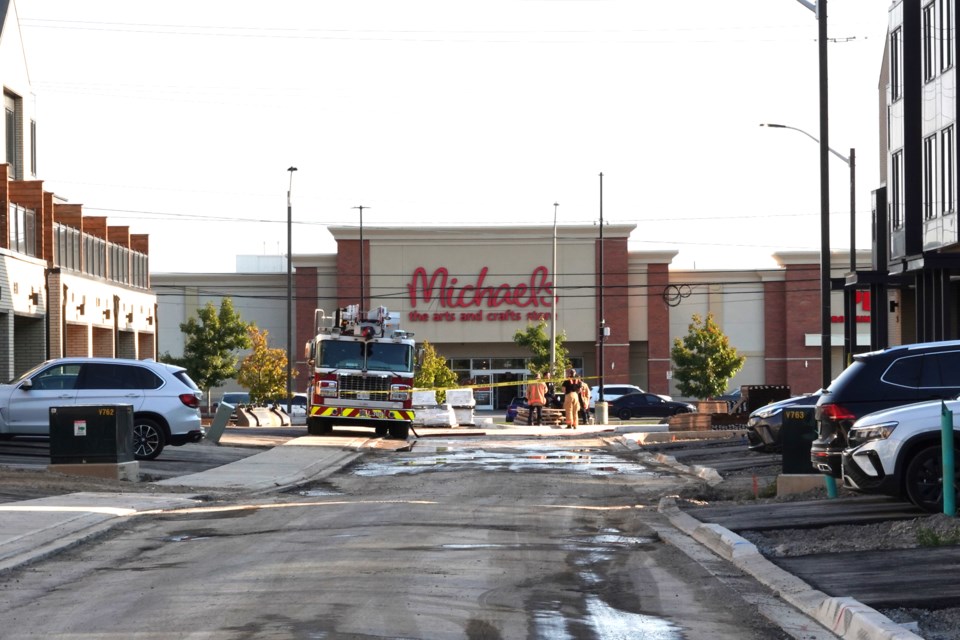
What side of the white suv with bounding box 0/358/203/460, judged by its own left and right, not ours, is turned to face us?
left

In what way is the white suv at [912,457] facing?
to the viewer's left

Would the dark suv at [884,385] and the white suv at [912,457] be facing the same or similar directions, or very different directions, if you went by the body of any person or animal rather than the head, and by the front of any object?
very different directions

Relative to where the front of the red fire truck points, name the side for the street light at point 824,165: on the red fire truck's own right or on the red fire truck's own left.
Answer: on the red fire truck's own left

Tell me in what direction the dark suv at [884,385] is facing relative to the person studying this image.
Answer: facing to the right of the viewer

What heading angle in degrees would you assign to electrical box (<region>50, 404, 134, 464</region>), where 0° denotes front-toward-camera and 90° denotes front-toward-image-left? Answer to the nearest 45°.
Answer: approximately 0°

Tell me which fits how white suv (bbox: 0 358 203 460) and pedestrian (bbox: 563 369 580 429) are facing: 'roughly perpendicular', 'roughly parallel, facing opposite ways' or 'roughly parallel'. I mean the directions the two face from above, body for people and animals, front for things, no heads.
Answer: roughly perpendicular

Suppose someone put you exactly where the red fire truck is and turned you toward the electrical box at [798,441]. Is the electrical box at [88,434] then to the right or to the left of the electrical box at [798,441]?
right

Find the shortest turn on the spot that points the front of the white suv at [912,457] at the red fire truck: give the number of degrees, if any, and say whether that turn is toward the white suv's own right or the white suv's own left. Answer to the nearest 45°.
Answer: approximately 45° to the white suv's own right

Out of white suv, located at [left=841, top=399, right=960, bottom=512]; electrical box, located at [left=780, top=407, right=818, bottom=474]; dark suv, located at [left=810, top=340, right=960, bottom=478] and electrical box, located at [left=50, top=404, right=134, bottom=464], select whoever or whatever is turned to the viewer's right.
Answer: the dark suv

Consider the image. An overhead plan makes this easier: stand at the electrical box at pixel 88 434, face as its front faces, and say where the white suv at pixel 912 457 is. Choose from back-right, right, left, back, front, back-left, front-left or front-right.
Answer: front-left
